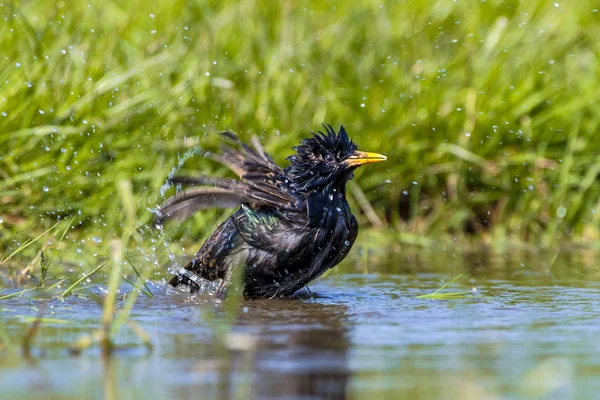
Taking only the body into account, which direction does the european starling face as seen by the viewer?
to the viewer's right
